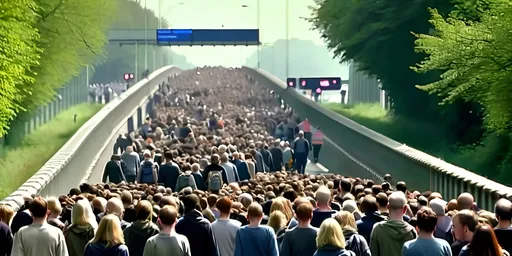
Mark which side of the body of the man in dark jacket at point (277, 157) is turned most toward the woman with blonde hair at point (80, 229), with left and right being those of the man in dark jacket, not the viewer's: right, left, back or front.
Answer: back

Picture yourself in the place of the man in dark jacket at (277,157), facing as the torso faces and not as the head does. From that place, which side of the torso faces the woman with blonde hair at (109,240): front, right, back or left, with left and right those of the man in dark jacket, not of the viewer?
back

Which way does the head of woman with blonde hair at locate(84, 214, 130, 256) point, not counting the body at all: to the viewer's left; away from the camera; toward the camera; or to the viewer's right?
away from the camera

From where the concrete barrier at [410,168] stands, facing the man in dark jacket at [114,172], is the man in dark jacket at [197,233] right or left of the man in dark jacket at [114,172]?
left

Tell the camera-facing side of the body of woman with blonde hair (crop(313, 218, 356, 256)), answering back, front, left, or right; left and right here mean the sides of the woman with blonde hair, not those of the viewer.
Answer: back

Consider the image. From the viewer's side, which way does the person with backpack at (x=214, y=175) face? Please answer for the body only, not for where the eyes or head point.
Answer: away from the camera

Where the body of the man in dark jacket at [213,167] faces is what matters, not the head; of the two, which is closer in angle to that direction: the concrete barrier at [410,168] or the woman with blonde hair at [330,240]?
the concrete barrier

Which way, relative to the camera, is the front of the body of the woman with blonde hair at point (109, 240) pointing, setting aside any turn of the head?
away from the camera

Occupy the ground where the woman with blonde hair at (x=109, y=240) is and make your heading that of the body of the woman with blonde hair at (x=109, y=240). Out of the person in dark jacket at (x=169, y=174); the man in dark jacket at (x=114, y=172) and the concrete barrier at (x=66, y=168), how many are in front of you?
3

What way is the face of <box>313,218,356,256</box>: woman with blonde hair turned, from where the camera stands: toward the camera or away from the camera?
away from the camera
